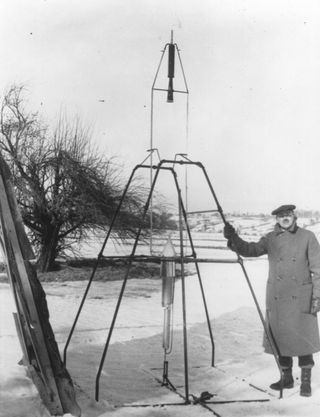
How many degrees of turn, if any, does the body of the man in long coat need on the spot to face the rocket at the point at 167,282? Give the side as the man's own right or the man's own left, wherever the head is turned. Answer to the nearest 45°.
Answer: approximately 90° to the man's own right

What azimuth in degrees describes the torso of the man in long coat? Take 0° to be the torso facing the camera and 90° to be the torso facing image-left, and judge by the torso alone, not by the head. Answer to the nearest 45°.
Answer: approximately 0°

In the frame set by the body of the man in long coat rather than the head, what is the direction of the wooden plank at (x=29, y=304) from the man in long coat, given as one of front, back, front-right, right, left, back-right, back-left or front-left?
front-right

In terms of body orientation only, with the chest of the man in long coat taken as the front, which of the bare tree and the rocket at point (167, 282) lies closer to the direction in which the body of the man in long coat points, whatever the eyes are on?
the rocket

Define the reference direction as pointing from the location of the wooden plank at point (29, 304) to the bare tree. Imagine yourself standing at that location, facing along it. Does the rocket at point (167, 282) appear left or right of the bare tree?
right

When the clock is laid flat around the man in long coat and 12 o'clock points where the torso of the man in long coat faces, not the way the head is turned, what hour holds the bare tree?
The bare tree is roughly at 5 o'clock from the man in long coat.
